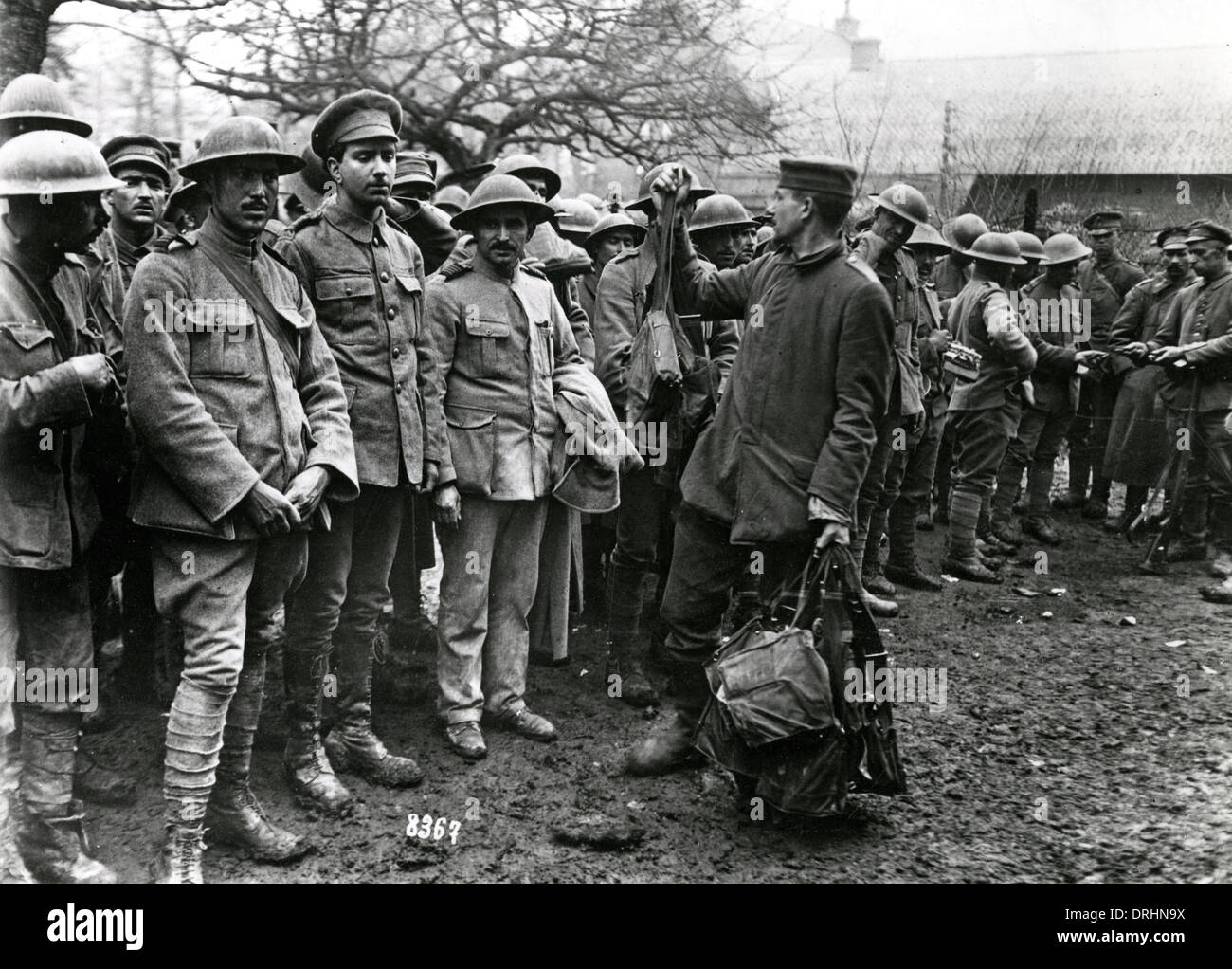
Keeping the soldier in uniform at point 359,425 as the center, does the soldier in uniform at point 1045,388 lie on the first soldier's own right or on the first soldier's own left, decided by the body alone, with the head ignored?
on the first soldier's own left

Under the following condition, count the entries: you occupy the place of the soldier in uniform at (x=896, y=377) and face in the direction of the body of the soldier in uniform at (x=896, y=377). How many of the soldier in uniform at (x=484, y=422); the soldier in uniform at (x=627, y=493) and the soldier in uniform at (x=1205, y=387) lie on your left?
1

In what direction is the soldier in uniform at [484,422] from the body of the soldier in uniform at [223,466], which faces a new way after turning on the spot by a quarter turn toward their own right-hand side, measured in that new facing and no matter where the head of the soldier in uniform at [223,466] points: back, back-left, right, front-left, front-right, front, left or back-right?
back

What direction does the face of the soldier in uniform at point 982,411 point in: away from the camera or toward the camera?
away from the camera

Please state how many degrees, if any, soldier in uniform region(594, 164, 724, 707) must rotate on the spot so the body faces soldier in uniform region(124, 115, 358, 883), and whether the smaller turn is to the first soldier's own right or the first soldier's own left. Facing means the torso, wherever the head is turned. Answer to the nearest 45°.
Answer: approximately 90° to the first soldier's own right

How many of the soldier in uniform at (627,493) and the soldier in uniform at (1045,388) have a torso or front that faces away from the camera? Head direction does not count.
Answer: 0

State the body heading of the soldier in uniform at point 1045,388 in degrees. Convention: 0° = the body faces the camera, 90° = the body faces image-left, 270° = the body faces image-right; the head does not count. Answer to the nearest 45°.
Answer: approximately 315°

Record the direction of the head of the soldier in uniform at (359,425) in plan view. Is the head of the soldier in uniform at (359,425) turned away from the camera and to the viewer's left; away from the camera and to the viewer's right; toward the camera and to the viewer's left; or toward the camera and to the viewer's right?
toward the camera and to the viewer's right

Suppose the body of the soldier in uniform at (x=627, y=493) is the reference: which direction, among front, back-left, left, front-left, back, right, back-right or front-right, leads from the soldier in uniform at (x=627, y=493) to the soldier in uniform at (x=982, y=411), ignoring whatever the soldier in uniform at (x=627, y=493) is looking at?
left

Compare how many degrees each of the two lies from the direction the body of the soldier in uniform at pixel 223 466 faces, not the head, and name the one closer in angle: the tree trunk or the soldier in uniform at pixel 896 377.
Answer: the soldier in uniform

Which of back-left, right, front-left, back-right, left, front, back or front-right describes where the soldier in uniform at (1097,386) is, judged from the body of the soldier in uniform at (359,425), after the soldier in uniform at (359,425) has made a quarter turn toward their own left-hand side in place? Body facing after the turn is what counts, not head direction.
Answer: front

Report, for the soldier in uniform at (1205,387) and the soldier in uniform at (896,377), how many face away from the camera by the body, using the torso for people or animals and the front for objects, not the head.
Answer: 0

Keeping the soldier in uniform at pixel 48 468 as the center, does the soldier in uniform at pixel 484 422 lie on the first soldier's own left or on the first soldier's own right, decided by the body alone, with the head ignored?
on the first soldier's own left
